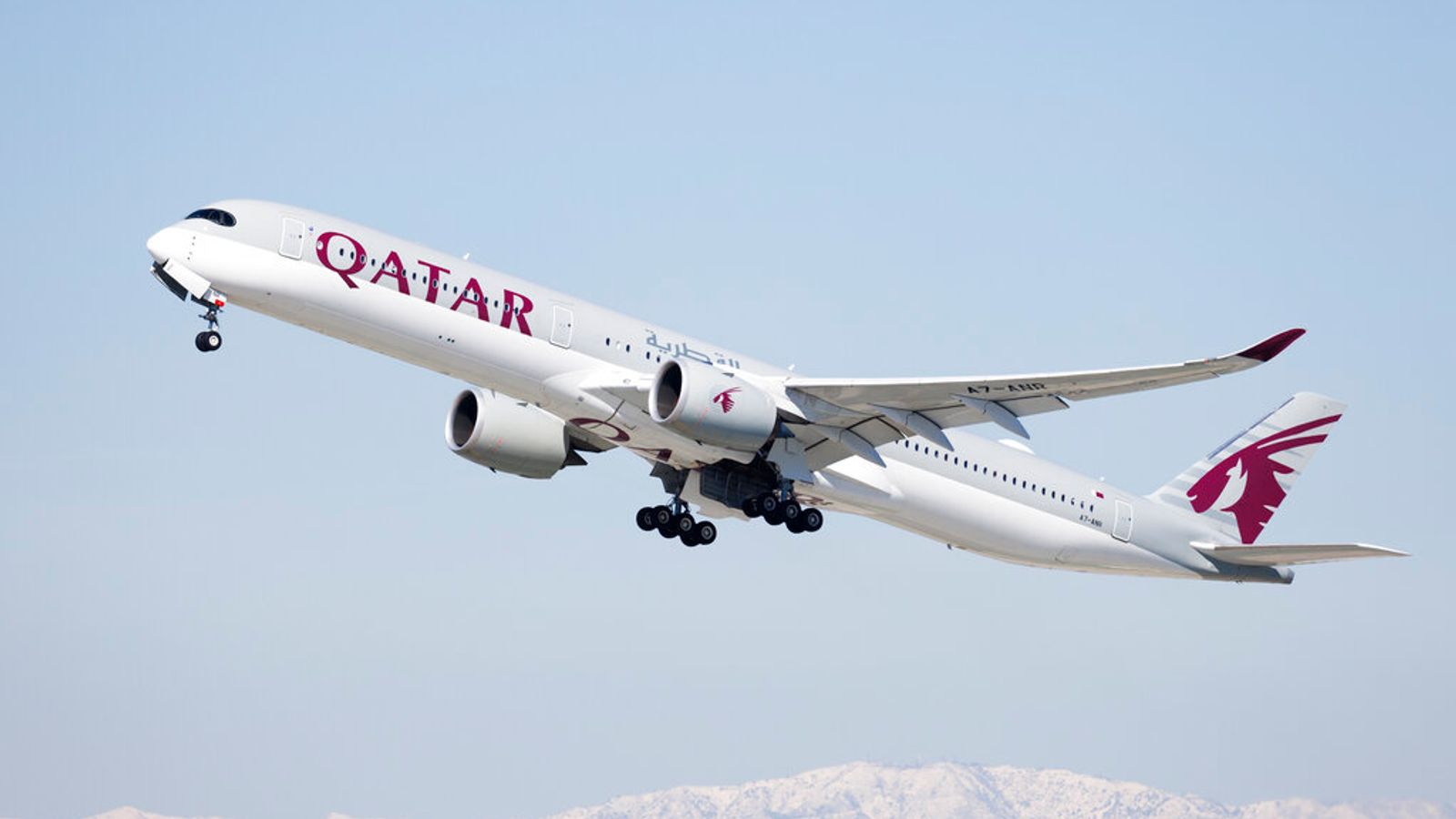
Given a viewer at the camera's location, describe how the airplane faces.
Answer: facing the viewer and to the left of the viewer
